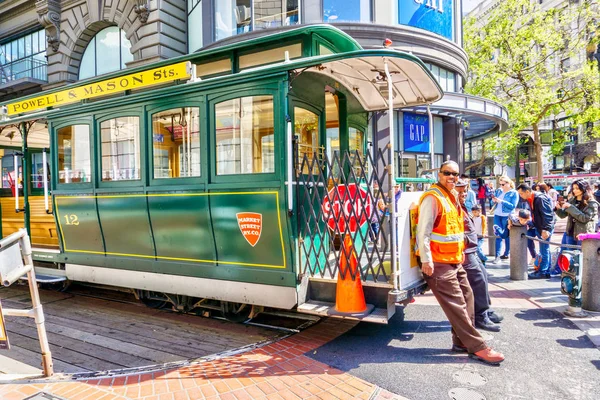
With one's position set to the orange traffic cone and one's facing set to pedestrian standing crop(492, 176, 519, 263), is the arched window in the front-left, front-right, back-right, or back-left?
front-left

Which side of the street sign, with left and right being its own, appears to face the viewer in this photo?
front

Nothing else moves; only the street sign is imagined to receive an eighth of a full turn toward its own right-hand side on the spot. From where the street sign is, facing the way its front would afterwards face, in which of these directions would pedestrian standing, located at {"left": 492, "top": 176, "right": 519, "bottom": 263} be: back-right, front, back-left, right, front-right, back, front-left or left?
back

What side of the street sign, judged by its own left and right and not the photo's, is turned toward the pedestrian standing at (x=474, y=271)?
left

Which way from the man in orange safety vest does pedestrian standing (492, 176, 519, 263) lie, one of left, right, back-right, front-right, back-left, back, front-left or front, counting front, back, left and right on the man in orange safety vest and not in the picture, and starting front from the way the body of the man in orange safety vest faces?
back-left

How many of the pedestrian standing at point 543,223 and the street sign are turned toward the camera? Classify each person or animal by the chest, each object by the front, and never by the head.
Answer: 1

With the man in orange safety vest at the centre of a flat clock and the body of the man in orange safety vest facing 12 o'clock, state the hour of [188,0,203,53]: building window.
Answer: The building window is roughly at 6 o'clock from the man in orange safety vest.

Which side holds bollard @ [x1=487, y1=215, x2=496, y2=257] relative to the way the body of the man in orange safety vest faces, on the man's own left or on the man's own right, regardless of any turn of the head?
on the man's own left

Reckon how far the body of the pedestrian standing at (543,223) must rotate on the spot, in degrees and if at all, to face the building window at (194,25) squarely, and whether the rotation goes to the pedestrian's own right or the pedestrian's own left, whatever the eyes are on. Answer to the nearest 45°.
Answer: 0° — they already face it

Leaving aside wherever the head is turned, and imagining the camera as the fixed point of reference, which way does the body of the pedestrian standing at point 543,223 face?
to the viewer's left

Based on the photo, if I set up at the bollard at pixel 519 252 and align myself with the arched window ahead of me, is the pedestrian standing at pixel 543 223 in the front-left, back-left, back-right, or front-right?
back-right

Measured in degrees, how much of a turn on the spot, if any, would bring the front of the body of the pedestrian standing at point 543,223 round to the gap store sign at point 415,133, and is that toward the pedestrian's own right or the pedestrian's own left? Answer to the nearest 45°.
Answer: approximately 45° to the pedestrian's own right

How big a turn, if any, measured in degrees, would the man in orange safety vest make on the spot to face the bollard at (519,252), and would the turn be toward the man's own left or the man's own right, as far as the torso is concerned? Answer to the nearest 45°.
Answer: approximately 135° to the man's own left

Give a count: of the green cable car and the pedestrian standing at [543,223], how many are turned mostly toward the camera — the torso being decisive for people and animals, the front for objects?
0

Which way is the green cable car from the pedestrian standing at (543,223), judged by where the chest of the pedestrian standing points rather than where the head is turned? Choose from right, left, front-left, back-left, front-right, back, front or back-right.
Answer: front-left
